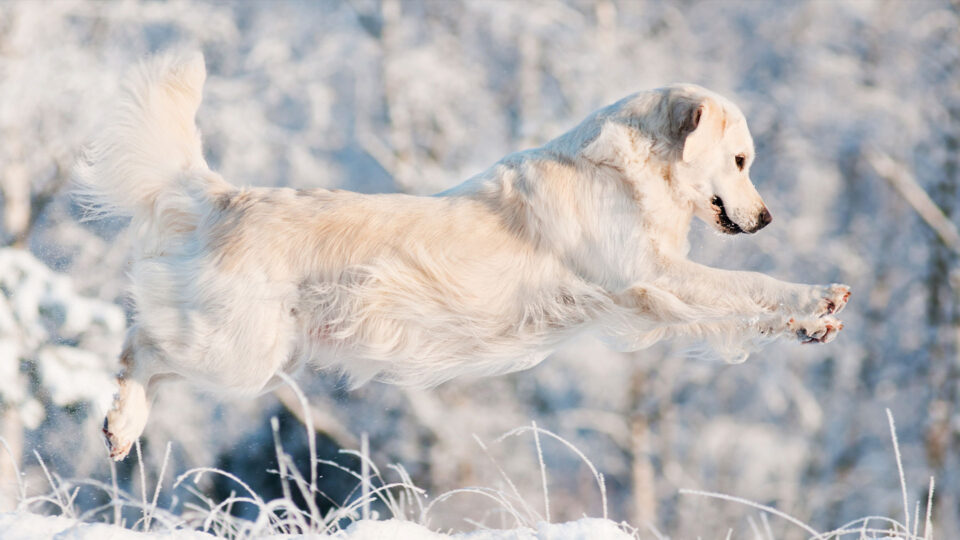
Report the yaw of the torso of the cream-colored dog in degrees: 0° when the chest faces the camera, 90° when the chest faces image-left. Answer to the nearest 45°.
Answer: approximately 270°
